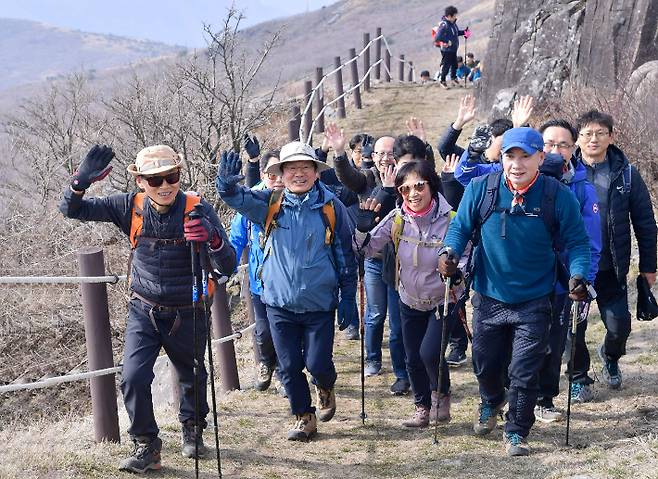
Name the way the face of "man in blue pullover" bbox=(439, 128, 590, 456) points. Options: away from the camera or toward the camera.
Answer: toward the camera

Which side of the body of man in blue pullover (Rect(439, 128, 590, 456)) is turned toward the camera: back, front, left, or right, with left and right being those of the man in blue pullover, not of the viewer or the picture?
front

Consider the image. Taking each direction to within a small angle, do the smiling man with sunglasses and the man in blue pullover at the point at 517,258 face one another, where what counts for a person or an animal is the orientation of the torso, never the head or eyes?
no

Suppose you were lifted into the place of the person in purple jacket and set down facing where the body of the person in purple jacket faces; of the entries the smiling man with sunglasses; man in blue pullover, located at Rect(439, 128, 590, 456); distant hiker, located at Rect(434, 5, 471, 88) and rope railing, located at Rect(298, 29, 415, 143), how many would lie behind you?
2

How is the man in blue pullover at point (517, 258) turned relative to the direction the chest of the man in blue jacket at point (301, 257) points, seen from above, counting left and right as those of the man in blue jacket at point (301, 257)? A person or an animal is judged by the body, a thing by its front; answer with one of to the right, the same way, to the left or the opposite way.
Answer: the same way

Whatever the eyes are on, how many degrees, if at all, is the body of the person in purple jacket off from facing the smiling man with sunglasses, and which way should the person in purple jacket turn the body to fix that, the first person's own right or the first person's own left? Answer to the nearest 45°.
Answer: approximately 45° to the first person's own right

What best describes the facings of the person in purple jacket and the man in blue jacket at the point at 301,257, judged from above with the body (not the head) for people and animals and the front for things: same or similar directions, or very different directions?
same or similar directions

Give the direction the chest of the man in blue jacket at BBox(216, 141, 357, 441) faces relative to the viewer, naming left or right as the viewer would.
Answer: facing the viewer

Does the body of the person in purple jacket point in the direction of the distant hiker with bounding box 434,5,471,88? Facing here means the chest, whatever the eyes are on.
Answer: no

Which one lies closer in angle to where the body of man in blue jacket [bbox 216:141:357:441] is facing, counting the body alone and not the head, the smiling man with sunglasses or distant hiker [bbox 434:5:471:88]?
the smiling man with sunglasses

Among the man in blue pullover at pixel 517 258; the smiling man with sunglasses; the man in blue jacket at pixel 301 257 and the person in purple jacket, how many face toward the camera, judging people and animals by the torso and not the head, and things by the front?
4

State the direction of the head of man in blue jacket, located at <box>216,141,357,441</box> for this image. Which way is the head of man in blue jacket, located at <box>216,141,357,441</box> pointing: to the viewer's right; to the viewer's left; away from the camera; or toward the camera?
toward the camera

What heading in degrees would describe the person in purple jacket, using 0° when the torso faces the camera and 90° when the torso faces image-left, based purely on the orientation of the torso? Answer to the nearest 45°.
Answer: approximately 0°

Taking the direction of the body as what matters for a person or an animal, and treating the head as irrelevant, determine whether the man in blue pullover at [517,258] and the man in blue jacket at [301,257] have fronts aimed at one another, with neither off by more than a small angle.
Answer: no

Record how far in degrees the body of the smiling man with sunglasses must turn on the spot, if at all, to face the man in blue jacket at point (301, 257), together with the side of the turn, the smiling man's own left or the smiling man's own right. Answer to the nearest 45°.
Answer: approximately 90° to the smiling man's own left

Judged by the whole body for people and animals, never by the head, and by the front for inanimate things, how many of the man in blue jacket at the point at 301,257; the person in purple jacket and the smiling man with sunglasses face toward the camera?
3

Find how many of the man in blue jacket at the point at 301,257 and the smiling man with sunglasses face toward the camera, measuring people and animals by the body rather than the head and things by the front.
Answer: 2

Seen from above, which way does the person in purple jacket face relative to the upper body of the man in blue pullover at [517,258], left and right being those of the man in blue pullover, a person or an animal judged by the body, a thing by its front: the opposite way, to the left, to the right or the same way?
the same way
